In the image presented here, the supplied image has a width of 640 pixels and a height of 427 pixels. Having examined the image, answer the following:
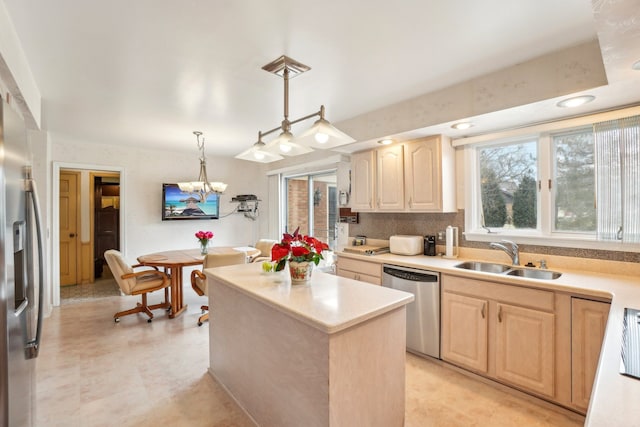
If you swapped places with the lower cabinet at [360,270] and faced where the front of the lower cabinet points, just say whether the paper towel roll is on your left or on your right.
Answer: on your left

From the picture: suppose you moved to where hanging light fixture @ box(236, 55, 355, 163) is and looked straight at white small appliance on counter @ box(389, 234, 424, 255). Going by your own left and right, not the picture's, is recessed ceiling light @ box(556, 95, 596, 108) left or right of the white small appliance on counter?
right

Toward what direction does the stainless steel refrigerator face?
to the viewer's right

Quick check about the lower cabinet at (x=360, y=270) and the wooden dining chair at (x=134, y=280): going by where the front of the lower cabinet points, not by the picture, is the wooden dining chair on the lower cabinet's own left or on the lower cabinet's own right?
on the lower cabinet's own right

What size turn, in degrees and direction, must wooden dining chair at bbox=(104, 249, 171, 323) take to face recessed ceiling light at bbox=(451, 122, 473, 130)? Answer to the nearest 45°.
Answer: approximately 45° to its right

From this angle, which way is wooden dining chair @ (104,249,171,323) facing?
to the viewer's right

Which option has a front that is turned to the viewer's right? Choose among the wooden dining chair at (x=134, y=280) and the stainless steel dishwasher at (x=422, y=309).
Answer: the wooden dining chair

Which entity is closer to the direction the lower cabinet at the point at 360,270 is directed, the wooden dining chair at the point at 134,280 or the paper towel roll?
the wooden dining chair

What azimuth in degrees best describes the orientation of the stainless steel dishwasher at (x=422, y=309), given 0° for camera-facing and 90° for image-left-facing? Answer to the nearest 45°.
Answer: approximately 45°

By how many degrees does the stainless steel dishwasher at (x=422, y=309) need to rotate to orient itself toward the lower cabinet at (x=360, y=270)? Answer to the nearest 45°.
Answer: approximately 90° to its right
